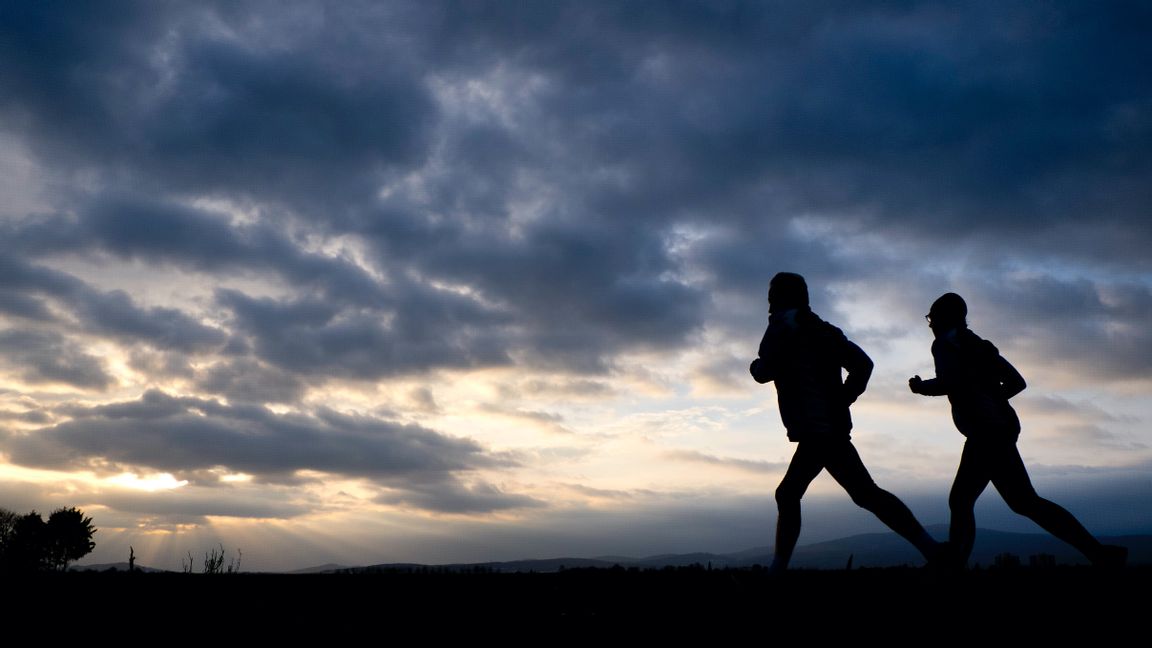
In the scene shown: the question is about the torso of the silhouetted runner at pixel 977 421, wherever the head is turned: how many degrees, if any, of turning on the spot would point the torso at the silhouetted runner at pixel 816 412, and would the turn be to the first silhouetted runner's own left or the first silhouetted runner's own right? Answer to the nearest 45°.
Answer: approximately 45° to the first silhouetted runner's own left

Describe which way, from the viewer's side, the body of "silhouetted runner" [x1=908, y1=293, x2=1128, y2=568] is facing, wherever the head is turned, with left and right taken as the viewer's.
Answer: facing to the left of the viewer

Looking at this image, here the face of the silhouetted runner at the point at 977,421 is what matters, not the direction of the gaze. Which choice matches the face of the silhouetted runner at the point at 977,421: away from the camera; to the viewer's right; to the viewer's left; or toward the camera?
to the viewer's left

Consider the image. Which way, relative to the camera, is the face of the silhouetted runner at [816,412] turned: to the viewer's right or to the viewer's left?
to the viewer's left
